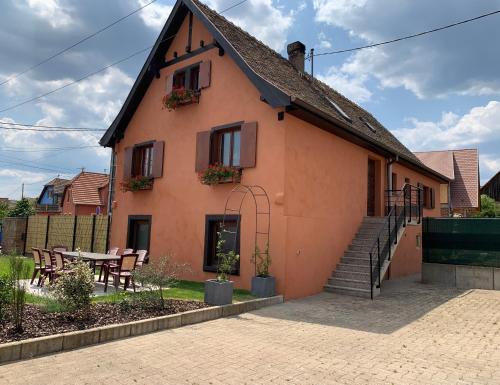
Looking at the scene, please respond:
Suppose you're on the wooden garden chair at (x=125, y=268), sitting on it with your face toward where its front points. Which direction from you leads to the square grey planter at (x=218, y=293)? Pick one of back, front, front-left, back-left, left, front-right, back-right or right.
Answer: back

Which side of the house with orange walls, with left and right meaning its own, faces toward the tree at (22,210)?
right

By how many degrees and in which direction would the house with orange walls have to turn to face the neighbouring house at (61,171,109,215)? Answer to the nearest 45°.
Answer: approximately 90° to its right

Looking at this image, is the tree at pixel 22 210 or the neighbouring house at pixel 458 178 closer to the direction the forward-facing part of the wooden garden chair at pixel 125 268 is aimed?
the tree

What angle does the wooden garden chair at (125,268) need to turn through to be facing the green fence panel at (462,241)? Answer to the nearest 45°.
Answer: approximately 135° to its right

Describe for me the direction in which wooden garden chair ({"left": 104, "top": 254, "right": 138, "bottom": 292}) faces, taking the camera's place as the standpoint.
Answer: facing away from the viewer and to the left of the viewer

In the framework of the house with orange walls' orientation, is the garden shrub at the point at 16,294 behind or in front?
in front

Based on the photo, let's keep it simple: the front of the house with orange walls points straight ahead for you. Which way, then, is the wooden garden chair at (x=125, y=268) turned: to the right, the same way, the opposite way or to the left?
to the right

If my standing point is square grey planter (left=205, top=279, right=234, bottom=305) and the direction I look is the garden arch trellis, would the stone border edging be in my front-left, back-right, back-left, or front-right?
back-left

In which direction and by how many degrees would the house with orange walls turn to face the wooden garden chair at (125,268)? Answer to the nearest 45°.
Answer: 0° — it already faces it
